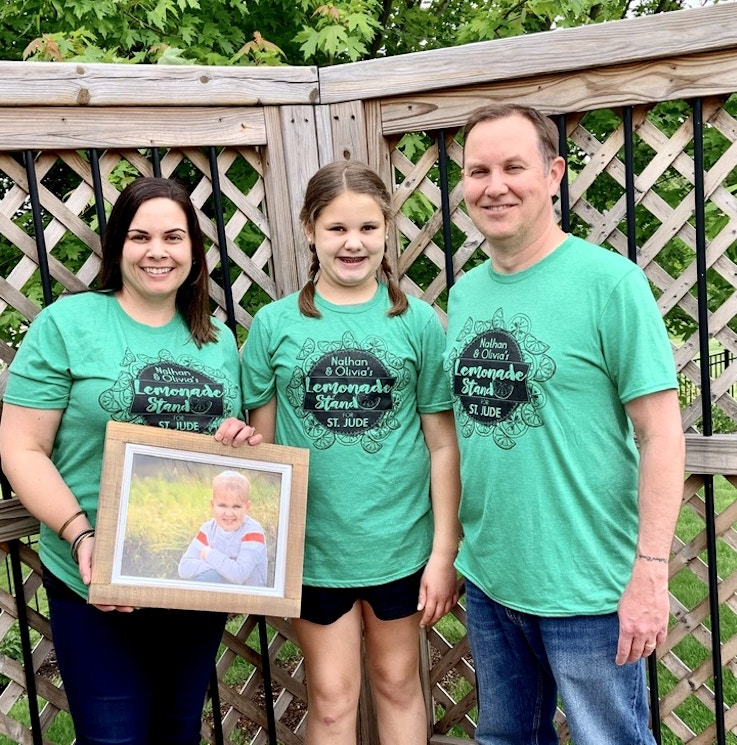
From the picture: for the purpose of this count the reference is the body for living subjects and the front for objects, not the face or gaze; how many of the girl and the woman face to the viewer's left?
0

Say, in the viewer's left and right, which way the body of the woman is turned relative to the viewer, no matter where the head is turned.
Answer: facing the viewer and to the right of the viewer

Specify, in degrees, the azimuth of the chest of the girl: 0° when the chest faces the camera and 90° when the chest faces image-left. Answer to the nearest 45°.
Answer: approximately 0°

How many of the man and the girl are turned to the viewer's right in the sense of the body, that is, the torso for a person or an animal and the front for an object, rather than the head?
0

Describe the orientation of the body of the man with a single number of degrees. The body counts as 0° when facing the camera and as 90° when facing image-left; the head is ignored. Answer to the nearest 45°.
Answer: approximately 45°

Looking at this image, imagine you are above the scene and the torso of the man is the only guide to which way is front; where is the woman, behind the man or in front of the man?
in front
